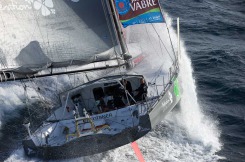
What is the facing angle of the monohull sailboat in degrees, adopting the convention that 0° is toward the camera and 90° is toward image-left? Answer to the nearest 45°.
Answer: approximately 225°
